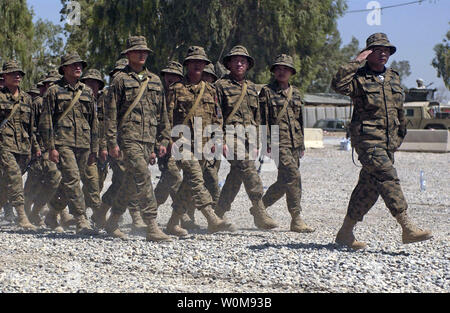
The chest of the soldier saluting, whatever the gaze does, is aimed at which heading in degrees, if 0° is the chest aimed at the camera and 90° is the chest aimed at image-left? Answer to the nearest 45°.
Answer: approximately 315°

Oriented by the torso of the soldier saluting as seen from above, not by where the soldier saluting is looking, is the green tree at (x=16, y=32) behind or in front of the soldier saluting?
behind

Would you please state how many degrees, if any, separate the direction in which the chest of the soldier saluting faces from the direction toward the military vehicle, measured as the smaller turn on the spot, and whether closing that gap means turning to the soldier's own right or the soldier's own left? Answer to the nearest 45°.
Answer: approximately 135° to the soldier's own left

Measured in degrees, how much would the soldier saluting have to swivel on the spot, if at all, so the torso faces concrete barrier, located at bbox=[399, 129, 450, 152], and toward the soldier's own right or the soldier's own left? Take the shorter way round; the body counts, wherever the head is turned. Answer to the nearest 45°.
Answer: approximately 135° to the soldier's own left

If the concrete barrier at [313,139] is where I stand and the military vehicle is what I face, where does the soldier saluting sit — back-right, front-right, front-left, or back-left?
back-right
